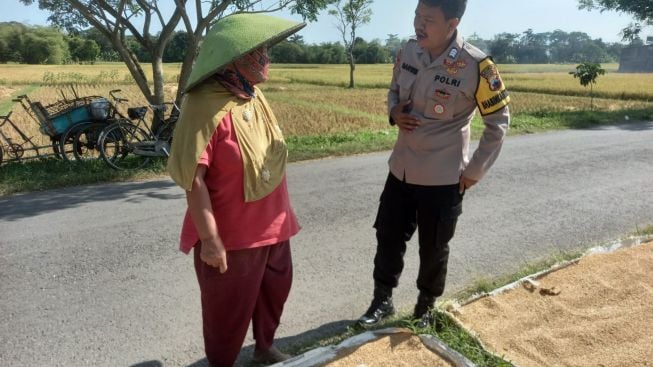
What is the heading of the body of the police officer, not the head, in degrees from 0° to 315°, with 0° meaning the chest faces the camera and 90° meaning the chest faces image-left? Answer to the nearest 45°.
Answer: approximately 45°

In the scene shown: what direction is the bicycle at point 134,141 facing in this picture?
to the viewer's right

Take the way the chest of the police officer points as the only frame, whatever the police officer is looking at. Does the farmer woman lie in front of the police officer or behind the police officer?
in front

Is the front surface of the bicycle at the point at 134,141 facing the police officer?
no

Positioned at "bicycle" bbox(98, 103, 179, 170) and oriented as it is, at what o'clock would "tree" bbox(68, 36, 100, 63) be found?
The tree is roughly at 9 o'clock from the bicycle.

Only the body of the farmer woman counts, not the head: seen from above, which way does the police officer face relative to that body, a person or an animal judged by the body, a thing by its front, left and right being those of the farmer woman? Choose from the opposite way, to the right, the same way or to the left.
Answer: to the right

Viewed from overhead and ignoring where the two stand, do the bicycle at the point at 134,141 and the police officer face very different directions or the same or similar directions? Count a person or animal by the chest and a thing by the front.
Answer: very different directions

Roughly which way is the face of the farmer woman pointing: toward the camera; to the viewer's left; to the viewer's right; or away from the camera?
to the viewer's right

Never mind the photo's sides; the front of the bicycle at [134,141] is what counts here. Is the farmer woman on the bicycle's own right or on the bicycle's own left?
on the bicycle's own right

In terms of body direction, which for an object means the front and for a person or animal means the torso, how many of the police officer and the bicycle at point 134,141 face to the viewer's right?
1

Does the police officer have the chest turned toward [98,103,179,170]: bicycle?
no

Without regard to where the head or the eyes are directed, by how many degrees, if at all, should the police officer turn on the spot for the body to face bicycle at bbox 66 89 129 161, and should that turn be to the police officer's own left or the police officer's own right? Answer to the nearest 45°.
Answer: approximately 90° to the police officer's own right

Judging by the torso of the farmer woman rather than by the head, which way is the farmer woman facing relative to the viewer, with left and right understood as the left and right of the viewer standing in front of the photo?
facing the viewer and to the right of the viewer
